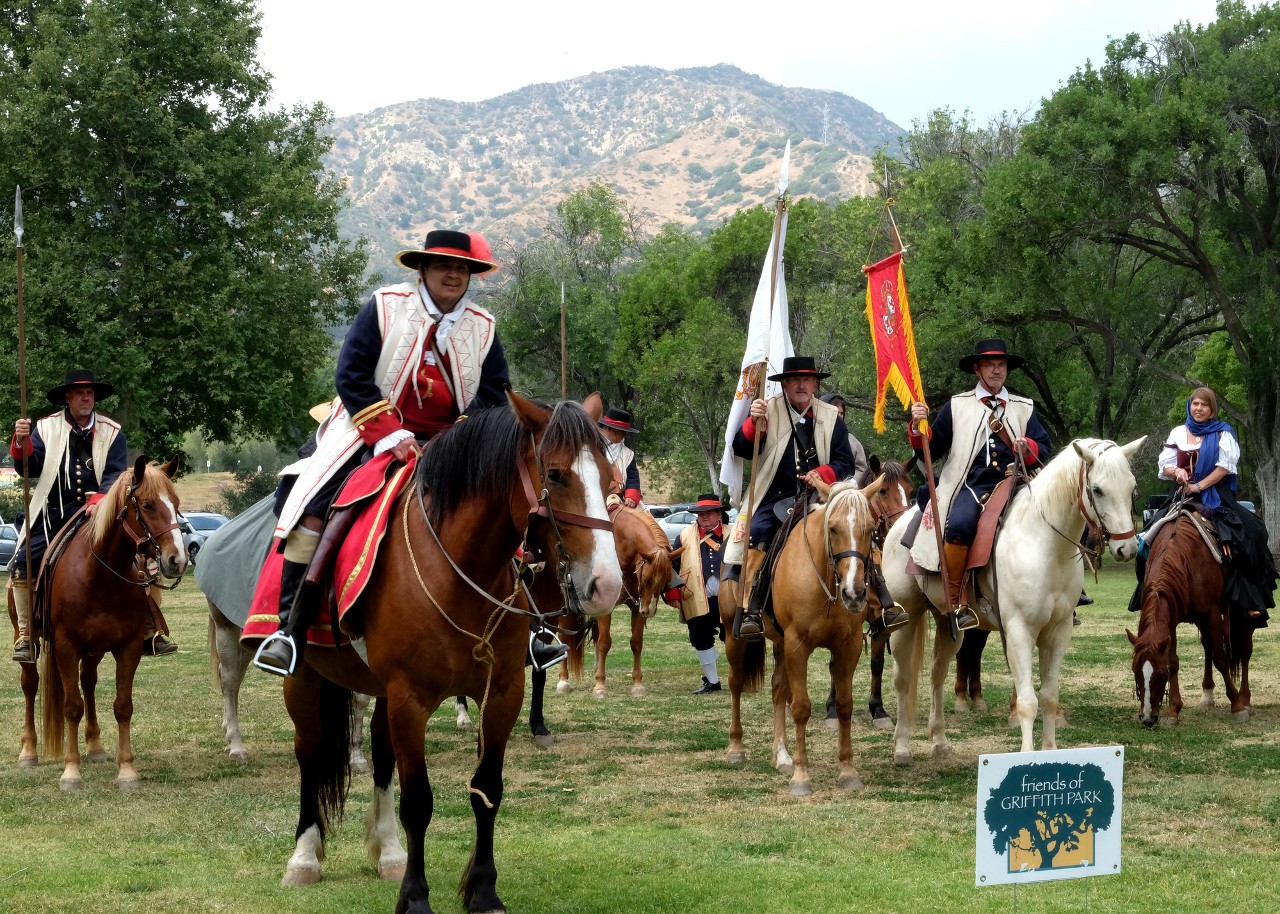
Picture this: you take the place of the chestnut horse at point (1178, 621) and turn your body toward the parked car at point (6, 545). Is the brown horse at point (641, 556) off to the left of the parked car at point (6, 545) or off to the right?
left

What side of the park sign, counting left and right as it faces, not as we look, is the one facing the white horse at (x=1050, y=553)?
back

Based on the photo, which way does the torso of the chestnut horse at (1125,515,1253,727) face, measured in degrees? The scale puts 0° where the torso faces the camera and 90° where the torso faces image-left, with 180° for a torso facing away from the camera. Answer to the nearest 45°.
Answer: approximately 45°

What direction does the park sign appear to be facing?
toward the camera

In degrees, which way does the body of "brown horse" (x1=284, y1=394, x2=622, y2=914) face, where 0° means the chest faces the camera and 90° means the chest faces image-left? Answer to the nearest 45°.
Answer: approximately 315°

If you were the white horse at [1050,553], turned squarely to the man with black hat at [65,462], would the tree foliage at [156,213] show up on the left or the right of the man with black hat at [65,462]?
right

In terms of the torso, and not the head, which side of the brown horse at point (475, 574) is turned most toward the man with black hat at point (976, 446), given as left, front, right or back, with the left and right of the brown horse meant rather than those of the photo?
left

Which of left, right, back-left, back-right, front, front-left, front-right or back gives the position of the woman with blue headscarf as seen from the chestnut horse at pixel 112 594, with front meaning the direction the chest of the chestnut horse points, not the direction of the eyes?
front-left

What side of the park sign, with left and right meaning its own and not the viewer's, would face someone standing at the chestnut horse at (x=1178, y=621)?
back

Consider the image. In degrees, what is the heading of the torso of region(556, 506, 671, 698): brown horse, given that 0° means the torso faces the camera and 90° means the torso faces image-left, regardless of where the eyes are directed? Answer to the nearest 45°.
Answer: approximately 315°

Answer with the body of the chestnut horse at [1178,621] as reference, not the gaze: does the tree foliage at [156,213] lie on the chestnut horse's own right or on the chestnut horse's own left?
on the chestnut horse's own right
